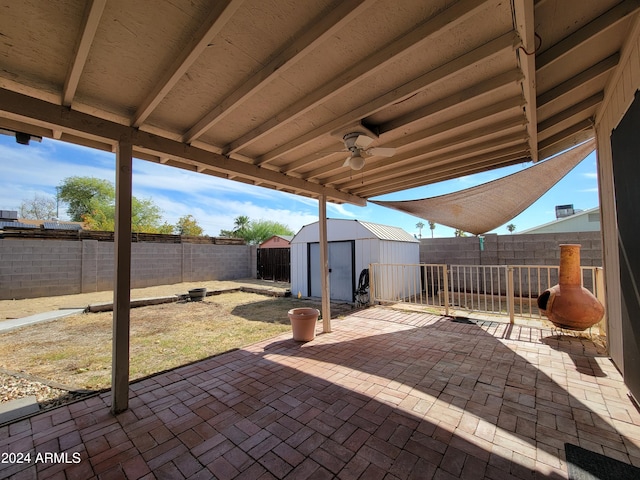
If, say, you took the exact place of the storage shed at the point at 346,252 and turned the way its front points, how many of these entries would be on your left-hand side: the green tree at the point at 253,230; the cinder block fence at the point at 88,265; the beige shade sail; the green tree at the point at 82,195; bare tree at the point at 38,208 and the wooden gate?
1

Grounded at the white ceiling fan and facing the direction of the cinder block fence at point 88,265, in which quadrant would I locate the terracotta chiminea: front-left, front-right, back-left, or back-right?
back-right

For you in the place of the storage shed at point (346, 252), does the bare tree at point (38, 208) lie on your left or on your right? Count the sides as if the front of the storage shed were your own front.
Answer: on your right

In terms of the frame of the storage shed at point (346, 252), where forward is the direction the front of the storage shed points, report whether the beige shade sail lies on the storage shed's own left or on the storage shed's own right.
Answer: on the storage shed's own left

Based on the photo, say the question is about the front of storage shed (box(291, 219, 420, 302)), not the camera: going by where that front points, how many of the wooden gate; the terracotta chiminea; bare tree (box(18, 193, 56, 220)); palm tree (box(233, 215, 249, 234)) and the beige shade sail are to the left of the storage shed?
2

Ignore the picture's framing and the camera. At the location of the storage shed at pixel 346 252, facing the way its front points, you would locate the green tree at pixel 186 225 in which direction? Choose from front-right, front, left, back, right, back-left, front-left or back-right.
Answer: right

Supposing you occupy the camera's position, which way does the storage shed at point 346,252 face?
facing the viewer and to the left of the viewer

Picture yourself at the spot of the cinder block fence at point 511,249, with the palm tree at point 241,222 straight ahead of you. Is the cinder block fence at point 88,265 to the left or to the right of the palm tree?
left

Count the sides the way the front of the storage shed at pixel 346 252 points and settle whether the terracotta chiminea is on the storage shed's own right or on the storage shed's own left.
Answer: on the storage shed's own left

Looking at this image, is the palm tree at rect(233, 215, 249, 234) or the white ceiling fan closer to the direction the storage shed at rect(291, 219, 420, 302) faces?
the white ceiling fan

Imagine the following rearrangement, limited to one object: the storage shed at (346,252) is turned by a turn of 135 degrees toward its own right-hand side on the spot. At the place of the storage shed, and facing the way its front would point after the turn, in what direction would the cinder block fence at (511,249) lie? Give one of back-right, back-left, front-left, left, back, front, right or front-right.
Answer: right

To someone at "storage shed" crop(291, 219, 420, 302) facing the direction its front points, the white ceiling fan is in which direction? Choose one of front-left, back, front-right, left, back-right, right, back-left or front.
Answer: front-left

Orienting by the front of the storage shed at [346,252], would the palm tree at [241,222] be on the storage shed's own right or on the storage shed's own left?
on the storage shed's own right

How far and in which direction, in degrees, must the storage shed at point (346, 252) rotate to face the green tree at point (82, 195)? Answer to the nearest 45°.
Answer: approximately 90° to its right

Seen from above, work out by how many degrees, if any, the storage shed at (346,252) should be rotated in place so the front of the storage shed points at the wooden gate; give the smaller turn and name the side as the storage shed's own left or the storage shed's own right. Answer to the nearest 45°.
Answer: approximately 90° to the storage shed's own right
